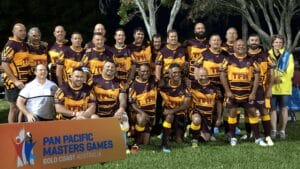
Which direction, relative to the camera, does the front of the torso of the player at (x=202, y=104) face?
toward the camera

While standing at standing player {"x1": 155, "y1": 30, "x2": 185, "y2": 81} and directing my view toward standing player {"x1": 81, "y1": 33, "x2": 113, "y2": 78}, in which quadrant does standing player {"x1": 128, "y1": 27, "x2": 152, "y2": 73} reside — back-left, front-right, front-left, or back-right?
front-right

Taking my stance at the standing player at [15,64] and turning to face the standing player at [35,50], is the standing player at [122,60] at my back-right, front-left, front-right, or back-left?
front-right

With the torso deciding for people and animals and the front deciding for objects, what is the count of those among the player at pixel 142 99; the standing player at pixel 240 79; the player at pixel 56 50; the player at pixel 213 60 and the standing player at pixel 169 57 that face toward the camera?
5

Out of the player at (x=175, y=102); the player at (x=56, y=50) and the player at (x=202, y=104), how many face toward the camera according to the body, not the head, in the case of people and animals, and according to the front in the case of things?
3

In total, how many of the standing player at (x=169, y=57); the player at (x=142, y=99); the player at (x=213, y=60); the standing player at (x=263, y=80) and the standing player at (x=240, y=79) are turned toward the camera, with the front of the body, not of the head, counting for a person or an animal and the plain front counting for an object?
5

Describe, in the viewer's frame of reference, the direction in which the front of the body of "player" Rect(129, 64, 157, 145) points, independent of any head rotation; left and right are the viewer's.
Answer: facing the viewer

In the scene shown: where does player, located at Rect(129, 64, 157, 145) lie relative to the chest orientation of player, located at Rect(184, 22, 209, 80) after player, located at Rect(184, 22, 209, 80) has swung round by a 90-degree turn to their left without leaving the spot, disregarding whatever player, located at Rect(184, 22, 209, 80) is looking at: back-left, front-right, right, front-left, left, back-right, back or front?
back-right

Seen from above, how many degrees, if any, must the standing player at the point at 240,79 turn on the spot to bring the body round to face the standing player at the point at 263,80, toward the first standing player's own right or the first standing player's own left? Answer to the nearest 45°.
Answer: approximately 135° to the first standing player's own left

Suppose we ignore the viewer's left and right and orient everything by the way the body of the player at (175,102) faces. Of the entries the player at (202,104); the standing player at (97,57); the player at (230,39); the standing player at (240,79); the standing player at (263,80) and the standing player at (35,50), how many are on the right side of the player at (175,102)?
2

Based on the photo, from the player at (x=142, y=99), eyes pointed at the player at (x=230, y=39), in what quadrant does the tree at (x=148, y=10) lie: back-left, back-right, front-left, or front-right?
front-left

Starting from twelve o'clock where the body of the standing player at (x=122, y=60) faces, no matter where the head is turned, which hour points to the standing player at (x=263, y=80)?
the standing player at (x=263, y=80) is roughly at 9 o'clock from the standing player at (x=122, y=60).

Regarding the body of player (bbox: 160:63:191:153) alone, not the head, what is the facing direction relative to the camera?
toward the camera
